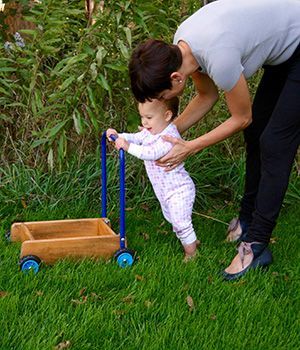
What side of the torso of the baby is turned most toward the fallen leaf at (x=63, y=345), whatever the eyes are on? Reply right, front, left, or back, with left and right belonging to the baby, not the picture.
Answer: left

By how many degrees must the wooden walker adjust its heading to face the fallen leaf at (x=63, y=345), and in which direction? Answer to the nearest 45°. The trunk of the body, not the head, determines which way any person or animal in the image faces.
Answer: approximately 90° to its left

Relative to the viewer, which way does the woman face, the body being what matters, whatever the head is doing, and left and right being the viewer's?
facing to the left of the viewer

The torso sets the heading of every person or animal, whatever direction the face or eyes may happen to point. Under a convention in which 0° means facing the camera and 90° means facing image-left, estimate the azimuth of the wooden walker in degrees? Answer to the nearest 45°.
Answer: approximately 90°

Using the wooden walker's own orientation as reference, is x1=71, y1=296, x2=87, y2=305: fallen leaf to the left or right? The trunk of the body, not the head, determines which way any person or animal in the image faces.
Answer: on its left

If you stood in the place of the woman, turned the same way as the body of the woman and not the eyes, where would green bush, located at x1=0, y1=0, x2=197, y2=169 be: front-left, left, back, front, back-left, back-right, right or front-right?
front-right

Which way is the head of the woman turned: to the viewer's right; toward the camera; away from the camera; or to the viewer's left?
to the viewer's left

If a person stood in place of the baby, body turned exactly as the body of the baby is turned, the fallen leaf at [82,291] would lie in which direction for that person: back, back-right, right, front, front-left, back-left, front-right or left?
front-left

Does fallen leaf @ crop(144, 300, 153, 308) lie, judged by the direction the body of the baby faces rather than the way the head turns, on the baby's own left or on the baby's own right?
on the baby's own left

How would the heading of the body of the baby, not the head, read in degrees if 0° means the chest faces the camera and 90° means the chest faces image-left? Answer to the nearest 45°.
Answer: approximately 90°
